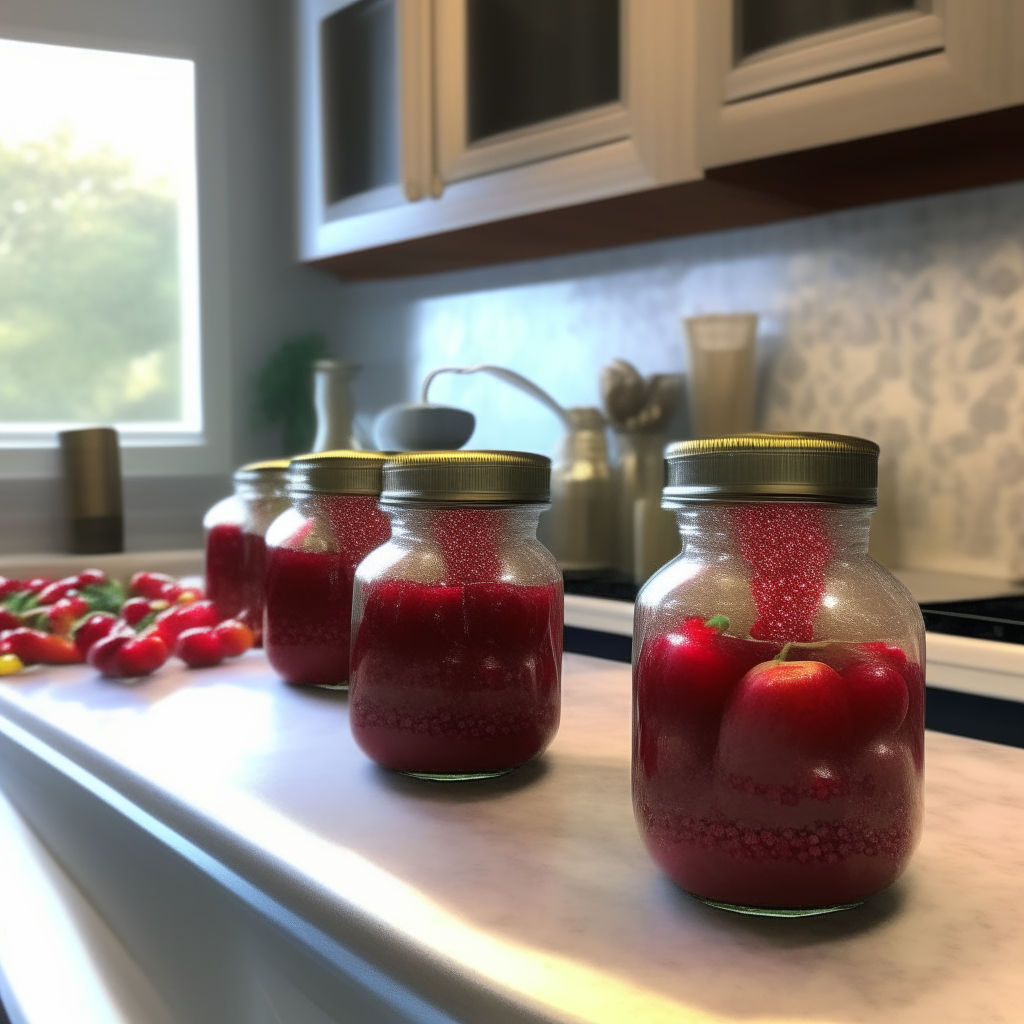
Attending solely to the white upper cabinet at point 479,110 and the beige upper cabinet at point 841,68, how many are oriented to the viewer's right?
0

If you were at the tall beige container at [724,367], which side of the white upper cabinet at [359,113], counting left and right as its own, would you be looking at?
left

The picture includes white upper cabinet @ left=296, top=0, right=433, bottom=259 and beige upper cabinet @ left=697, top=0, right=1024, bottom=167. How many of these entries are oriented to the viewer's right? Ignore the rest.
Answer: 0

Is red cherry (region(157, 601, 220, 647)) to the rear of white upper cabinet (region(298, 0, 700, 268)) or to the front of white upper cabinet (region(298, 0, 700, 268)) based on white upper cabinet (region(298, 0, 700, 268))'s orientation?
to the front

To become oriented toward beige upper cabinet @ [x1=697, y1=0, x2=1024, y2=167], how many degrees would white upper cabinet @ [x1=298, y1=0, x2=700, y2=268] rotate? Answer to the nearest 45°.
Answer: approximately 90° to its left

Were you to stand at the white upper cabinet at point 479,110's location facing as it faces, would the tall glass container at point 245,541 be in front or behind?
in front
